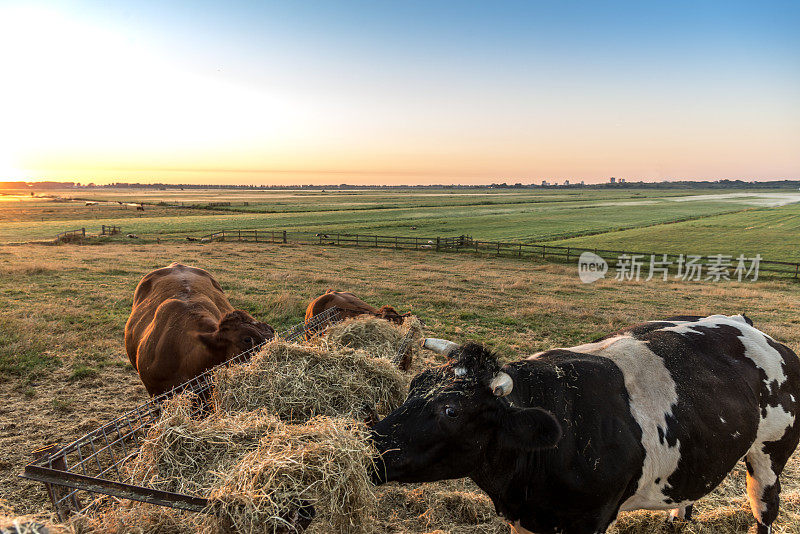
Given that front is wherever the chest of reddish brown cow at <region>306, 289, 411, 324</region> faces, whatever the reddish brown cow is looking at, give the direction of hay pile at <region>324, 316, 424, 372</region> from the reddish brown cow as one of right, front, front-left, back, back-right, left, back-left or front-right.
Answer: right

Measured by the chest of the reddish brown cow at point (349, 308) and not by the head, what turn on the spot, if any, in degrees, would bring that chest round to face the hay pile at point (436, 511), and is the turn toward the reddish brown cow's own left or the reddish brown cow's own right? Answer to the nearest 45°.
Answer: approximately 90° to the reddish brown cow's own right

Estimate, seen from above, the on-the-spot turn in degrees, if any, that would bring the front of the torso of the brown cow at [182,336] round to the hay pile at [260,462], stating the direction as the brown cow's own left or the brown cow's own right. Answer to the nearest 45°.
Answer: approximately 45° to the brown cow's own right

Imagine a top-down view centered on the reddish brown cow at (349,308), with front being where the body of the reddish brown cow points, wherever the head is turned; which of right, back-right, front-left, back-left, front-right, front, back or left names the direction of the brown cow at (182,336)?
back-right

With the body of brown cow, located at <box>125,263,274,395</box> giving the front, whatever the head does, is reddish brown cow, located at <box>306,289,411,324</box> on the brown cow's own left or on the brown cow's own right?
on the brown cow's own left

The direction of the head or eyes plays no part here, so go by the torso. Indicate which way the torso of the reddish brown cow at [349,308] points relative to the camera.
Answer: to the viewer's right

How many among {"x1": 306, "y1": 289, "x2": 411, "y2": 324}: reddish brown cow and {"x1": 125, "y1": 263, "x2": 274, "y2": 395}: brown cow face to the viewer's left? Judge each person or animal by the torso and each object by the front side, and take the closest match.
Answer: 0

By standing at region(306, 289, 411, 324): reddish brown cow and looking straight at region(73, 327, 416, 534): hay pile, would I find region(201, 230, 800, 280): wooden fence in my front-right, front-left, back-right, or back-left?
back-left

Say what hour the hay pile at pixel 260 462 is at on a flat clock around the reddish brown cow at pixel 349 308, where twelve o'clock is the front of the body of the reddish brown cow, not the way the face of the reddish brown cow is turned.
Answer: The hay pile is roughly at 3 o'clock from the reddish brown cow.

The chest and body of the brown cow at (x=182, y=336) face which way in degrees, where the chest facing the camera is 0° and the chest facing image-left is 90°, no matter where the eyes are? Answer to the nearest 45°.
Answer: approximately 315°

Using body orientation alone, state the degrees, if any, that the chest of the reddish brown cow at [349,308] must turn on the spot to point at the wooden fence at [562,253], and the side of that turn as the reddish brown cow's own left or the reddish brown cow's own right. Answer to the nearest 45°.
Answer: approximately 45° to the reddish brown cow's own left
